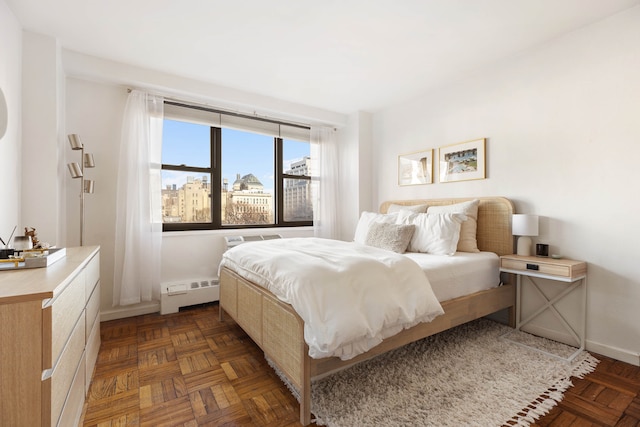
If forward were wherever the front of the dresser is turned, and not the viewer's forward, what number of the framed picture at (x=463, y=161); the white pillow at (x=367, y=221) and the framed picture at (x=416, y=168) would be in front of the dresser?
3

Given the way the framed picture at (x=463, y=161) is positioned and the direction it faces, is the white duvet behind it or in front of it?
in front

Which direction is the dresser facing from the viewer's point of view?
to the viewer's right

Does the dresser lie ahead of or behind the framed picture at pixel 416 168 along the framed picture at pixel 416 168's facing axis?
ahead

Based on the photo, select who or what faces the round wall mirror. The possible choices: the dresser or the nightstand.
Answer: the nightstand

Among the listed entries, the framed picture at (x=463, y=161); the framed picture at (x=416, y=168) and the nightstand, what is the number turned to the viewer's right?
0

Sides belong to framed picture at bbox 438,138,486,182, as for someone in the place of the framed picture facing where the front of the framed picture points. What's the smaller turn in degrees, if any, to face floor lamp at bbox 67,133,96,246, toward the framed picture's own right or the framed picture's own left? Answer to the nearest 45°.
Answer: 0° — it already faces it

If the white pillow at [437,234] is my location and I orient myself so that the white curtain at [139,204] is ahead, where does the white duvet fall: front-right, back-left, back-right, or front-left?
front-left

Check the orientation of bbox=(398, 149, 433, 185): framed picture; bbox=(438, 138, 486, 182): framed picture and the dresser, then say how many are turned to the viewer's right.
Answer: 1

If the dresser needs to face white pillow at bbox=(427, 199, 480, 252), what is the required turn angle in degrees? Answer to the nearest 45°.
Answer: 0° — it already faces it

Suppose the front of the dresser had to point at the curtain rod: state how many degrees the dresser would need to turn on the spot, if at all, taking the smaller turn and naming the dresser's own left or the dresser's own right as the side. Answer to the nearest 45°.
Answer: approximately 45° to the dresser's own left

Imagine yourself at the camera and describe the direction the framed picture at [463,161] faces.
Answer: facing the viewer and to the left of the viewer

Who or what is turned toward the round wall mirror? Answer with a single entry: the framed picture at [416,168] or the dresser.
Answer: the framed picture

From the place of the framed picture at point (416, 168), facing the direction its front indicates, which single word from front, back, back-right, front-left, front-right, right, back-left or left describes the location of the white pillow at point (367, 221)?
front

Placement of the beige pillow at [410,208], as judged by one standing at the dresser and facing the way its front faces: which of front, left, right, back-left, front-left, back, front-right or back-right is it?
front

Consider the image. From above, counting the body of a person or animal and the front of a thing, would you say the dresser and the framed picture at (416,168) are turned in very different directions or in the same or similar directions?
very different directions
